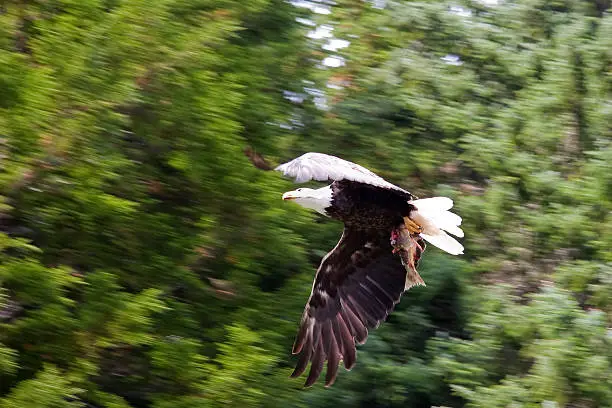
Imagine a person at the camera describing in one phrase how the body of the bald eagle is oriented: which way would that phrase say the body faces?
to the viewer's left
